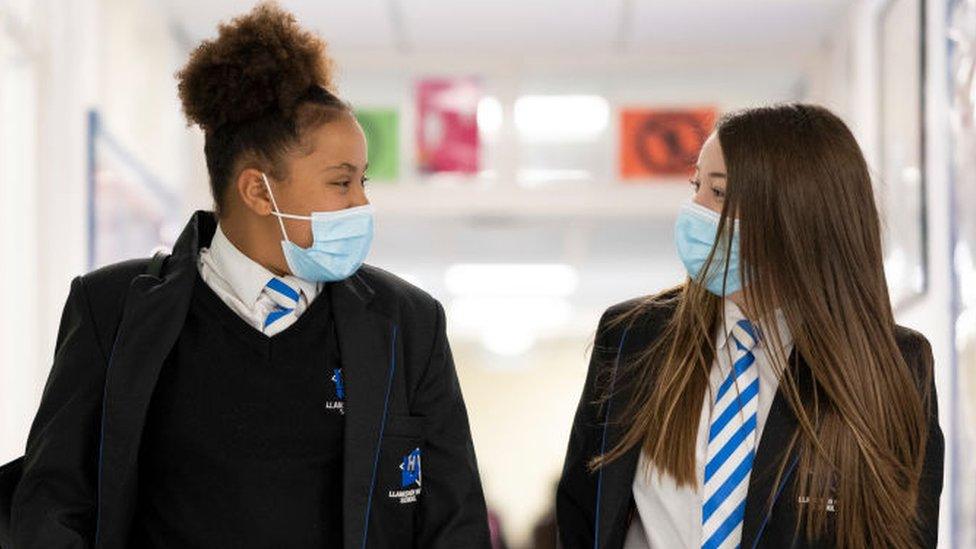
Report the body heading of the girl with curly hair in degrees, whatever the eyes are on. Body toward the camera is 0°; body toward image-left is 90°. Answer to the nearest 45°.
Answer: approximately 0°

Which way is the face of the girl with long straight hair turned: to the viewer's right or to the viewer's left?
to the viewer's left

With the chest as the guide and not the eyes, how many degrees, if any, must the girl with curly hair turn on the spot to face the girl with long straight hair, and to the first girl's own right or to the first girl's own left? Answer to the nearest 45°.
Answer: approximately 90° to the first girl's own left
